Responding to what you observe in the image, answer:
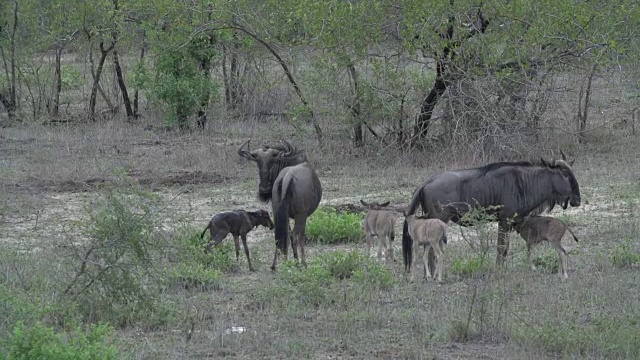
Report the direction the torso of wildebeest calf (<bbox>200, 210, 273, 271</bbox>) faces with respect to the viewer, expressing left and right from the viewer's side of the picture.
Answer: facing to the right of the viewer

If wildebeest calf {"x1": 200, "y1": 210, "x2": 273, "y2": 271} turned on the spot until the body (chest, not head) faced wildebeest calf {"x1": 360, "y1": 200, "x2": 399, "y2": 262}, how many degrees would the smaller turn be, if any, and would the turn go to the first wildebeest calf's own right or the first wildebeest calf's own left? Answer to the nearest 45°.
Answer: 0° — it already faces it

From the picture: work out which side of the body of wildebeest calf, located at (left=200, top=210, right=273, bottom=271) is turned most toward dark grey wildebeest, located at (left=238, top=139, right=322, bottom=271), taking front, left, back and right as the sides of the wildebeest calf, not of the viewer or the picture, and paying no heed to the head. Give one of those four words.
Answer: front

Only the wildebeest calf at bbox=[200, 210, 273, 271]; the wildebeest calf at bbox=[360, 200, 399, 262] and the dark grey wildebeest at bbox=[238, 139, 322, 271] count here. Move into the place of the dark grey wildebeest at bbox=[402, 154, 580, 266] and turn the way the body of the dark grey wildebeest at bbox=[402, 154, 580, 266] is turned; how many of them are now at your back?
3

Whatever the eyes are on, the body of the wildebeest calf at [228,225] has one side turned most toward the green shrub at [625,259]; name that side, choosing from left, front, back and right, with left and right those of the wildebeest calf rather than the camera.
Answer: front

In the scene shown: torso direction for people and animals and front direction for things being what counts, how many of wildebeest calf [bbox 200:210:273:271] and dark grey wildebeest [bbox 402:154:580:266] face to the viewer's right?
2

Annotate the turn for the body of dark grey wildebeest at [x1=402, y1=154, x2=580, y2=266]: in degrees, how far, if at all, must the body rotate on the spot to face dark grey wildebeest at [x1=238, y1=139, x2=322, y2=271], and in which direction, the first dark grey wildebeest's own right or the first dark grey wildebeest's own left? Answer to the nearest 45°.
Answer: approximately 180°

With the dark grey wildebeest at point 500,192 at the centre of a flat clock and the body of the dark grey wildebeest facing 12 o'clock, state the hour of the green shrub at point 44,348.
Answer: The green shrub is roughly at 4 o'clock from the dark grey wildebeest.

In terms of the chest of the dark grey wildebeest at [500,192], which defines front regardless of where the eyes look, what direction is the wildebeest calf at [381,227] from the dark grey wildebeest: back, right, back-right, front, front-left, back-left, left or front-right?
back

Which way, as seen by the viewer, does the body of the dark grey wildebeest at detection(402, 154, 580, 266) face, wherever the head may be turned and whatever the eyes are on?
to the viewer's right

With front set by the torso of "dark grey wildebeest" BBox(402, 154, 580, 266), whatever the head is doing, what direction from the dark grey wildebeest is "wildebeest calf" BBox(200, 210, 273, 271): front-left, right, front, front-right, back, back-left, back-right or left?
back

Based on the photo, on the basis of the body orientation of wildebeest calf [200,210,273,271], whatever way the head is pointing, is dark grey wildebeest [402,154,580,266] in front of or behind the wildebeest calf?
in front

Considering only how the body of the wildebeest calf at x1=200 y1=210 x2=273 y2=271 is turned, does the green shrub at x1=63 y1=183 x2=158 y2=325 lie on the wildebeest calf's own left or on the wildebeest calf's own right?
on the wildebeest calf's own right
